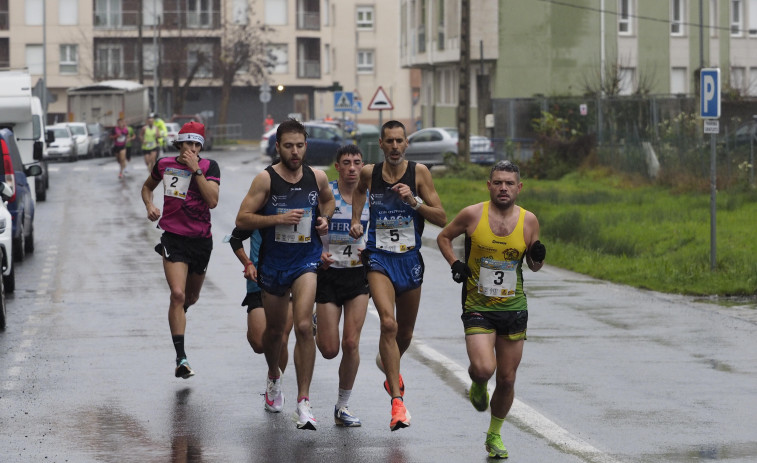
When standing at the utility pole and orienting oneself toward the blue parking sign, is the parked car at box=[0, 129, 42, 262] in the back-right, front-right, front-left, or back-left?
front-right

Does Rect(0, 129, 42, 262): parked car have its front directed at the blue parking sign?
no
